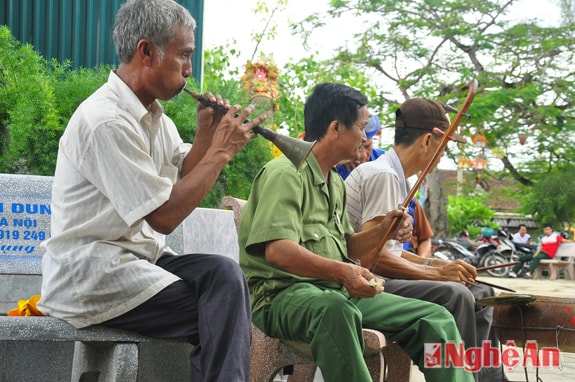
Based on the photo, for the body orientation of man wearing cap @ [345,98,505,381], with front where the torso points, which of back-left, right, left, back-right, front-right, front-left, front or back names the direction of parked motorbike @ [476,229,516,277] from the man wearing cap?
left

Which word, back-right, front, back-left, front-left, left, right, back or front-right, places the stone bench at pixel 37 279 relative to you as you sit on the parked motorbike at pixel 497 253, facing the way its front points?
front-left

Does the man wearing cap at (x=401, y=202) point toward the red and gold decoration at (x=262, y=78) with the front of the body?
no

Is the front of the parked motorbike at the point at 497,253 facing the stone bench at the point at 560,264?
no

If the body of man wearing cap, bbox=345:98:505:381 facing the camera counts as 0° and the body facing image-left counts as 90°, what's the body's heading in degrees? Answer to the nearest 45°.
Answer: approximately 270°

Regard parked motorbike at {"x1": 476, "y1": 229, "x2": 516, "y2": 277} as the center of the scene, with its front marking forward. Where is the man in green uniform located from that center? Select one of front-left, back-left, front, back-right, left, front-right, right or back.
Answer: front-left

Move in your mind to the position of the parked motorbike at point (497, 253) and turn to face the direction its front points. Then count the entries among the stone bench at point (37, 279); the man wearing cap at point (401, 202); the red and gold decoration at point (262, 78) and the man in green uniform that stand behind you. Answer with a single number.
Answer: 0

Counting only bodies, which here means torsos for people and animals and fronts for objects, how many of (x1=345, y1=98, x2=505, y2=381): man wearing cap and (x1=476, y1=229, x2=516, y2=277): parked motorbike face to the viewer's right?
1

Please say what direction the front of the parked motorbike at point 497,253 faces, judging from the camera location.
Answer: facing the viewer and to the left of the viewer

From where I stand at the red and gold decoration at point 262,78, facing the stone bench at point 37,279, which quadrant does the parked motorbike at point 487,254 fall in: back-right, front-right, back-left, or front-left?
back-left

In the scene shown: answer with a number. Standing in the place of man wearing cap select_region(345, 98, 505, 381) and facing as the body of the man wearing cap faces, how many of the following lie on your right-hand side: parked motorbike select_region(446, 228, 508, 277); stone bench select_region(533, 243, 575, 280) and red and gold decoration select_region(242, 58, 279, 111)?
0

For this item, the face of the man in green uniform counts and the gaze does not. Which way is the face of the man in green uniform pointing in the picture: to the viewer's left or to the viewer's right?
to the viewer's right

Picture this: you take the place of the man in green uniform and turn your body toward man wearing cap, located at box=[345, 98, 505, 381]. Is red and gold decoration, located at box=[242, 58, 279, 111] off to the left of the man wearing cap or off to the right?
left
